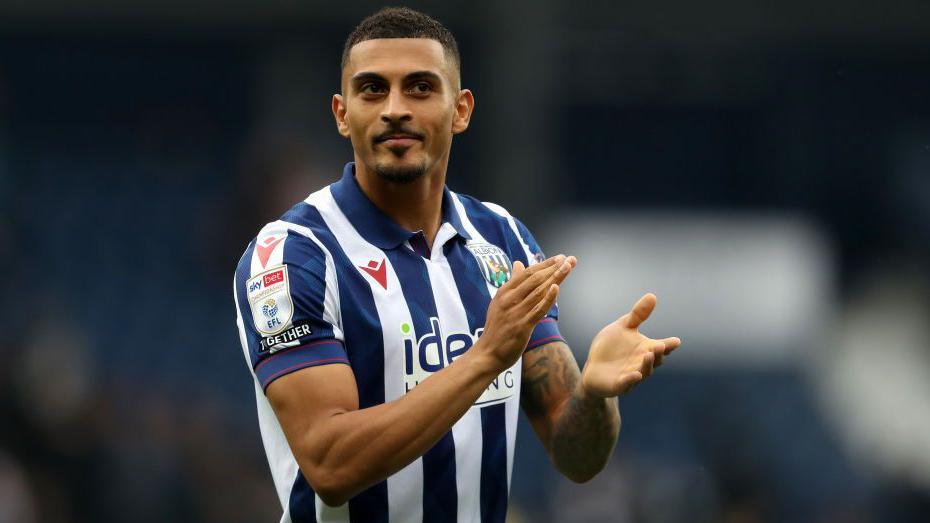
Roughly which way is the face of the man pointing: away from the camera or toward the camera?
toward the camera

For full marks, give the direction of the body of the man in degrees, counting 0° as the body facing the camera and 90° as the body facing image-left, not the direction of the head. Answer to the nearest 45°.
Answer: approximately 315°
